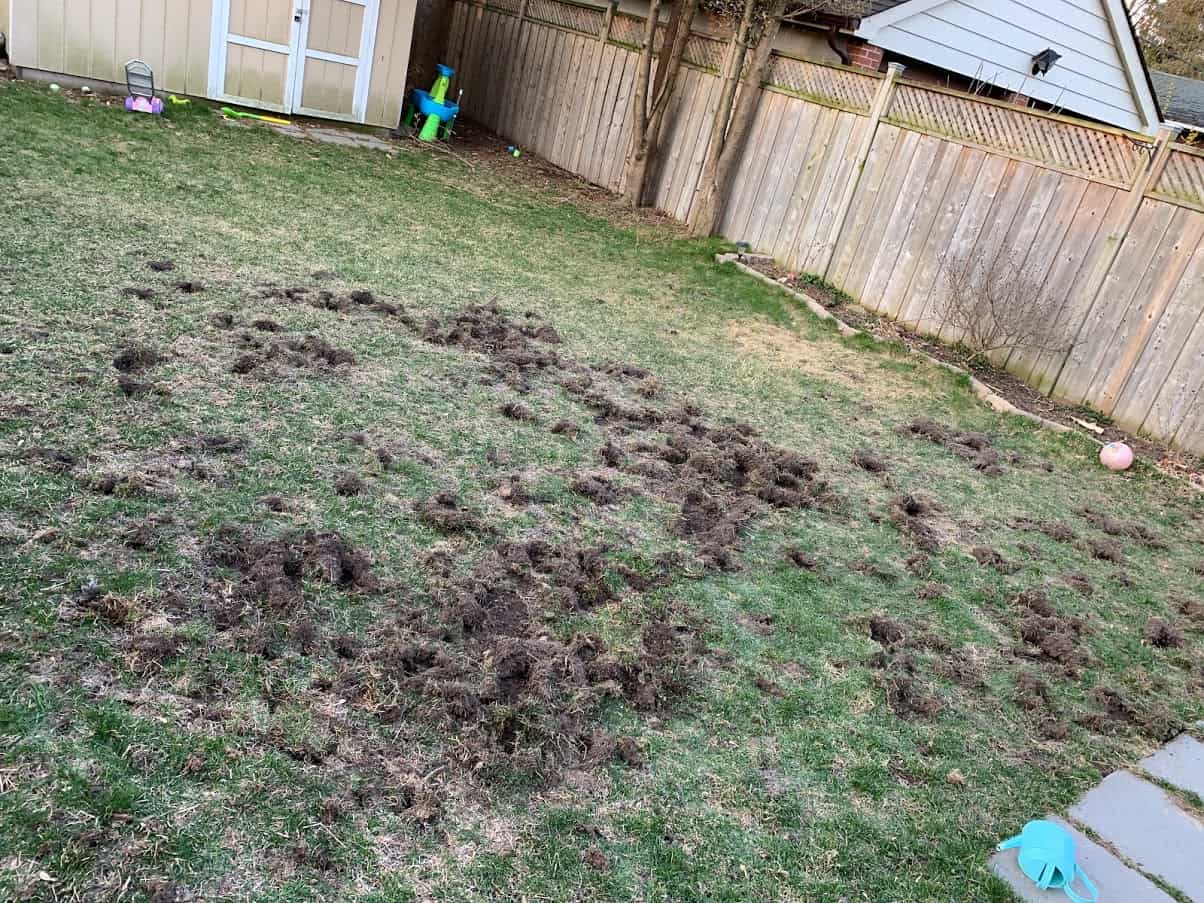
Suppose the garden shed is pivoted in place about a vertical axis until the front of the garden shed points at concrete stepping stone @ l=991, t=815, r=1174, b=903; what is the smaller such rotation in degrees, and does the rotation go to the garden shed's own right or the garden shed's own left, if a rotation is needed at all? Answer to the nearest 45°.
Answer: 0° — it already faces it

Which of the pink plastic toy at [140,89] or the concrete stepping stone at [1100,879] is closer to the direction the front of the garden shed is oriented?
the concrete stepping stone

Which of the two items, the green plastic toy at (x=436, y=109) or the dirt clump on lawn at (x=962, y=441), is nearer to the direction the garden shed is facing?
the dirt clump on lawn

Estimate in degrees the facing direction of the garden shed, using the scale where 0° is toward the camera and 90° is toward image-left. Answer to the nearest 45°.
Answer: approximately 0°

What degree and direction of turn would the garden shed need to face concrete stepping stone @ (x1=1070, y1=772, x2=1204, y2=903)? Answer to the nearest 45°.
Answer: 0° — it already faces it

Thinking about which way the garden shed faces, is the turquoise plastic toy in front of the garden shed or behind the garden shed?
in front

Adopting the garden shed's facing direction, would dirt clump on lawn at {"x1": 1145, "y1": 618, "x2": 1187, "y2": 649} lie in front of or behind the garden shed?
in front

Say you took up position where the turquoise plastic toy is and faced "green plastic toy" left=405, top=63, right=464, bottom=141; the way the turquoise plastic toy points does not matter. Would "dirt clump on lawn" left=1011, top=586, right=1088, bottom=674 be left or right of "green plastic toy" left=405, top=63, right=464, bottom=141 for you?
right

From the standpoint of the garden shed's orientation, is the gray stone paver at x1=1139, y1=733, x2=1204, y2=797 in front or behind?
in front

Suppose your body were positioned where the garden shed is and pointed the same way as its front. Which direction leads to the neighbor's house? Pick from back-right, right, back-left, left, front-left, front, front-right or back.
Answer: left

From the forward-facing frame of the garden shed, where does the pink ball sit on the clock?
The pink ball is roughly at 11 o'clock from the garden shed.

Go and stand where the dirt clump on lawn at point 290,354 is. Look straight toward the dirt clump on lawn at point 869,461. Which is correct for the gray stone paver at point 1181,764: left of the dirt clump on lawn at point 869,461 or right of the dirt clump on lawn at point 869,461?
right

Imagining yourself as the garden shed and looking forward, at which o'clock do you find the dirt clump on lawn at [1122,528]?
The dirt clump on lawn is roughly at 11 o'clock from the garden shed.
